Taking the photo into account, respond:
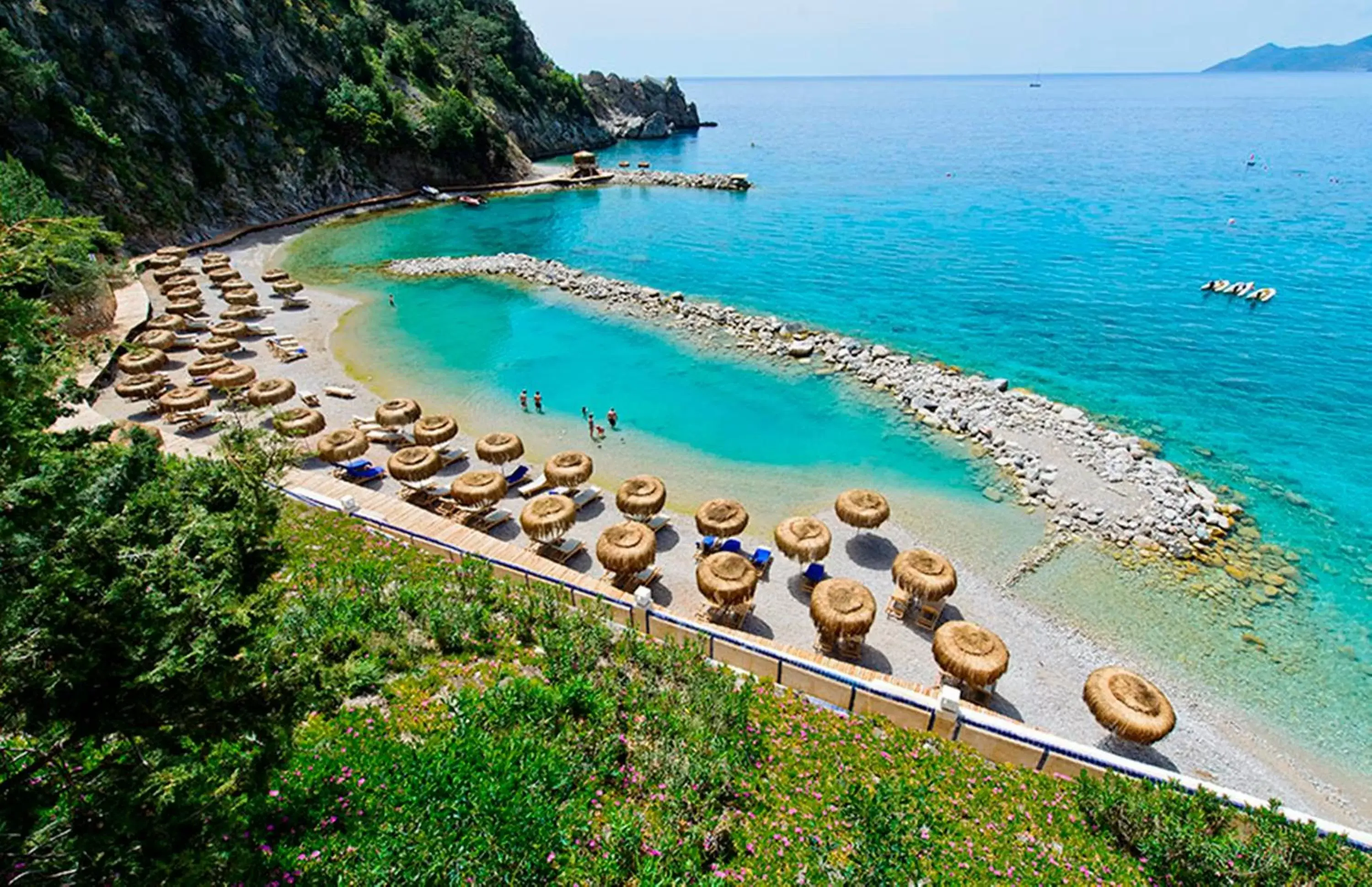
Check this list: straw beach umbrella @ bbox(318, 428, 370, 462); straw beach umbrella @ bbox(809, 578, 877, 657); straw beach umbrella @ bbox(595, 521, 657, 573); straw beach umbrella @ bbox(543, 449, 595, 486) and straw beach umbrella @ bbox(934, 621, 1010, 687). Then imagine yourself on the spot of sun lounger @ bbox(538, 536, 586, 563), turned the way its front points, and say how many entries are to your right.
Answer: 3

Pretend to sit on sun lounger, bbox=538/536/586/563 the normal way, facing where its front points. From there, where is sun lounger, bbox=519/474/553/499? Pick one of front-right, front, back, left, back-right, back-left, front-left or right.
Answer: front-left

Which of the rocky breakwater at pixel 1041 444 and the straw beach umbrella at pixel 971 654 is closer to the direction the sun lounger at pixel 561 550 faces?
the rocky breakwater

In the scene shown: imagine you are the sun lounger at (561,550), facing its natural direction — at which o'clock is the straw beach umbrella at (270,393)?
The straw beach umbrella is roughly at 9 o'clock from the sun lounger.

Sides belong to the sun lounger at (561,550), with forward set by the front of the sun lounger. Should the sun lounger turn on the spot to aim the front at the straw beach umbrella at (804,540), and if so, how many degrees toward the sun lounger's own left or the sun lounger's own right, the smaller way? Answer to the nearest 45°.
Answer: approximately 45° to the sun lounger's own right

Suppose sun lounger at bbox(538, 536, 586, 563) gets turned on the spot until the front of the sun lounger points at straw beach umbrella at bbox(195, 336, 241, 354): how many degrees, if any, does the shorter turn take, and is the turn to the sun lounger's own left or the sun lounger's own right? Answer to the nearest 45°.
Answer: approximately 90° to the sun lounger's own left

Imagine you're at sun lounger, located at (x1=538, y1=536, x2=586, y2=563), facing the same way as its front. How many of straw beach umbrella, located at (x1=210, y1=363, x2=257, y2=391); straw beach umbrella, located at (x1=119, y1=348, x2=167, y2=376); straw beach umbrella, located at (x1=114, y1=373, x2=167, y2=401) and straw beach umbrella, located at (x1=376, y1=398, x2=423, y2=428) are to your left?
4

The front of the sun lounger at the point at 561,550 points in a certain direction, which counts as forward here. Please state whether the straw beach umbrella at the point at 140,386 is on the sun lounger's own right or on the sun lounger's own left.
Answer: on the sun lounger's own left

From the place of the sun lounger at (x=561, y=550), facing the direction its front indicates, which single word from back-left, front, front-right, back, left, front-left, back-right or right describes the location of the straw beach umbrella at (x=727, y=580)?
right

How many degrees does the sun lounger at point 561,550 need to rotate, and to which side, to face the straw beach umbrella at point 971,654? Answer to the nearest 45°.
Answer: approximately 90° to its right

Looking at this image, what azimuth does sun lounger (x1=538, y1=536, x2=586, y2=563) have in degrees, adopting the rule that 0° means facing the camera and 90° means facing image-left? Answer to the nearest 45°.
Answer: approximately 225°

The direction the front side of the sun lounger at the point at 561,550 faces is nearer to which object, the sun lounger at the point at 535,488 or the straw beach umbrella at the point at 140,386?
the sun lounger

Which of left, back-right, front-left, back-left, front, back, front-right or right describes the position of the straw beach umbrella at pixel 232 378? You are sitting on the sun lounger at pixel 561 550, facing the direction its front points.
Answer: left

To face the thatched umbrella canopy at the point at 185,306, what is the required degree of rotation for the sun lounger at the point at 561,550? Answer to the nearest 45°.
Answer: approximately 90° to its left

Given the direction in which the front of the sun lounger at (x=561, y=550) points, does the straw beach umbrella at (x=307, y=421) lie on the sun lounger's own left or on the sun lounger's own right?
on the sun lounger's own left

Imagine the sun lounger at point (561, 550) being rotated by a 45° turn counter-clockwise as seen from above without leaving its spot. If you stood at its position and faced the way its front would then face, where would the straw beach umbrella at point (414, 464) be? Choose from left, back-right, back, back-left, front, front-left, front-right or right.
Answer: front-left
